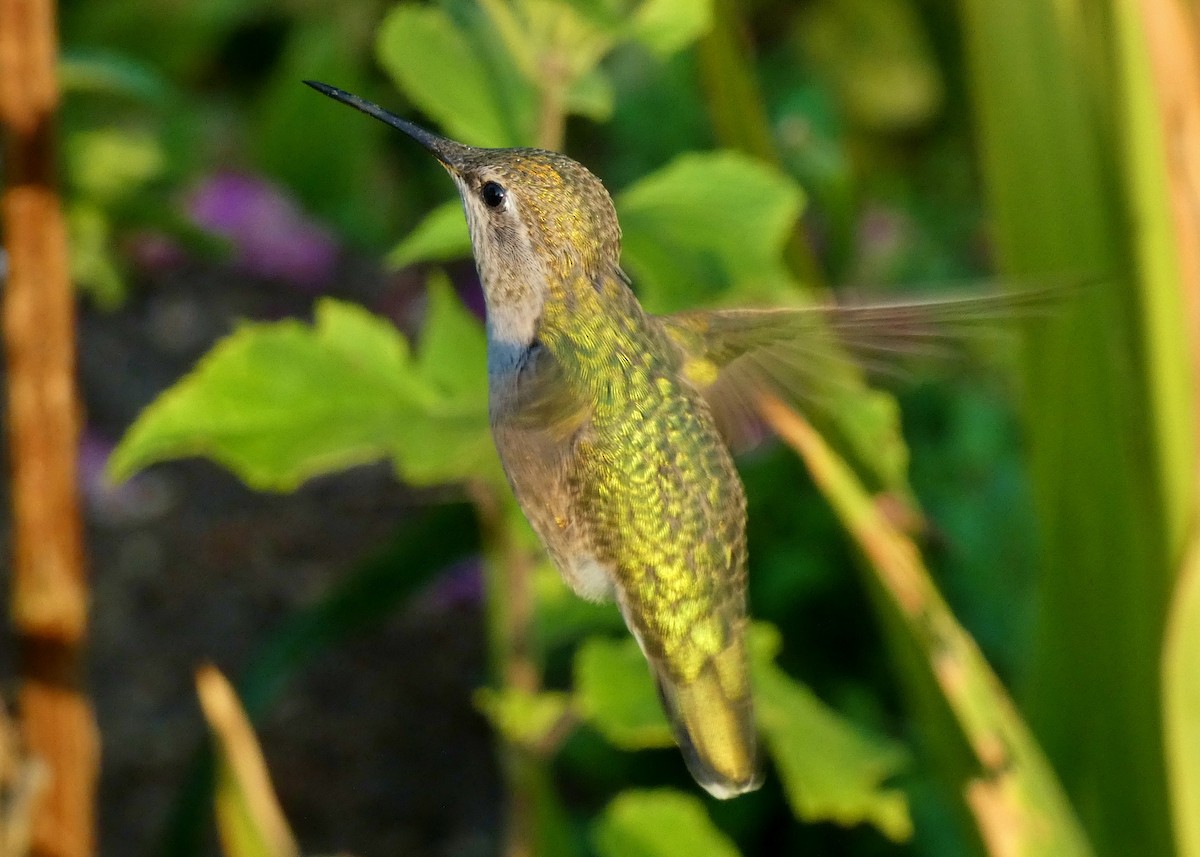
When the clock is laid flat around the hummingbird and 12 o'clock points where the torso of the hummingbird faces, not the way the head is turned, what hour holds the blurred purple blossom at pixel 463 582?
The blurred purple blossom is roughly at 1 o'clock from the hummingbird.

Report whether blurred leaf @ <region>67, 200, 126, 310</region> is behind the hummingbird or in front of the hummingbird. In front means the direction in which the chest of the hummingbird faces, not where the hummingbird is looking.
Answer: in front

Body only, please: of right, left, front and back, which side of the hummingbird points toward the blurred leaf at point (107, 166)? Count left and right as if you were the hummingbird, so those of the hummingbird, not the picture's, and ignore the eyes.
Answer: front

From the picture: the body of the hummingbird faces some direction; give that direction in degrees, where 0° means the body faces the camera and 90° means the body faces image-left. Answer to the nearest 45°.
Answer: approximately 135°

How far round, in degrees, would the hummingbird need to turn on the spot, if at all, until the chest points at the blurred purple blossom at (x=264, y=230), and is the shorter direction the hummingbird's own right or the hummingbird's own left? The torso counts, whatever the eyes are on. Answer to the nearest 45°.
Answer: approximately 45° to the hummingbird's own right

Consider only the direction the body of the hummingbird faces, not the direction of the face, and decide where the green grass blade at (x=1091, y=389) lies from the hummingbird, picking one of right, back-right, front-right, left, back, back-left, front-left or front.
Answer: right
